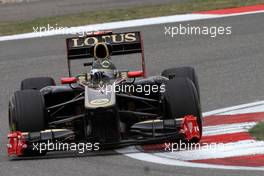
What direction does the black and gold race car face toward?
toward the camera
